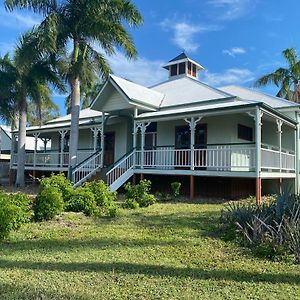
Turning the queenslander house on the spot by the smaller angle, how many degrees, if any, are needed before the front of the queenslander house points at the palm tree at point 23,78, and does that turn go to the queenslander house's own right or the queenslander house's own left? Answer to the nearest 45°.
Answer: approximately 90° to the queenslander house's own right

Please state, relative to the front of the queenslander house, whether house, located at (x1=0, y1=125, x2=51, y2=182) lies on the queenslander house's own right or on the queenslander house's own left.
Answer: on the queenslander house's own right

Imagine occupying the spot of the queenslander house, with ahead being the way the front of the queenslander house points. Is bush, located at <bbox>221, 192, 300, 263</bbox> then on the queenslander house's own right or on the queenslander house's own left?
on the queenslander house's own left

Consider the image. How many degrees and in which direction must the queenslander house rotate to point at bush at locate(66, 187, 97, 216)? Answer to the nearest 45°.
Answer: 0° — it already faces it

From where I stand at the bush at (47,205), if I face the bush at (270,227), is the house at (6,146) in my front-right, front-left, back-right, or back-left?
back-left

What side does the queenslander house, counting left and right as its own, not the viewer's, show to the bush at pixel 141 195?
front

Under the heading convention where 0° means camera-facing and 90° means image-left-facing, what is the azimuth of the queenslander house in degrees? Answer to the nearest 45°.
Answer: approximately 45°

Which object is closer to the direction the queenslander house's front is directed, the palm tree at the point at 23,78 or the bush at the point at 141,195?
the bush

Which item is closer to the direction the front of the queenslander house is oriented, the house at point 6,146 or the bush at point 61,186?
the bush
